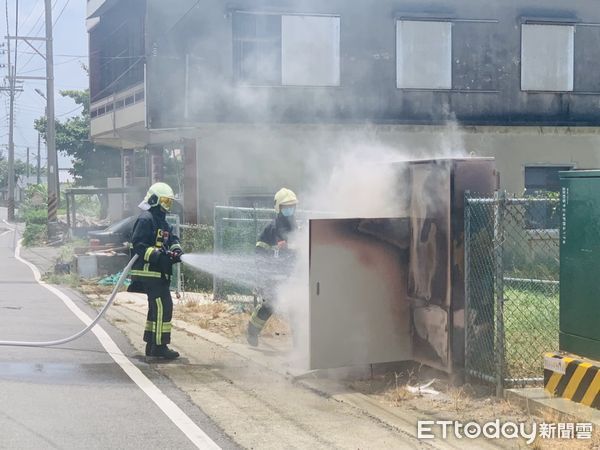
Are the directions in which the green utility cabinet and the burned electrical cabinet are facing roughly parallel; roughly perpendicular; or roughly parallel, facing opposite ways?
roughly parallel

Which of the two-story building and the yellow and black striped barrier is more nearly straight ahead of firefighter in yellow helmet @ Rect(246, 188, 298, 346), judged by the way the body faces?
the yellow and black striped barrier

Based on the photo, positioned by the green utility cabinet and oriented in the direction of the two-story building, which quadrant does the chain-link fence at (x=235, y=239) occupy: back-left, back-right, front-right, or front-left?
front-left

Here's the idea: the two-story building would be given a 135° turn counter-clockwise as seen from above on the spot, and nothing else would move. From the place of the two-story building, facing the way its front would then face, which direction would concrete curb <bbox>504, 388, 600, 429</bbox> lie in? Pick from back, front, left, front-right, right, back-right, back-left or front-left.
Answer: front-right

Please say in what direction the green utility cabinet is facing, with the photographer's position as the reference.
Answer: facing the viewer and to the left of the viewer

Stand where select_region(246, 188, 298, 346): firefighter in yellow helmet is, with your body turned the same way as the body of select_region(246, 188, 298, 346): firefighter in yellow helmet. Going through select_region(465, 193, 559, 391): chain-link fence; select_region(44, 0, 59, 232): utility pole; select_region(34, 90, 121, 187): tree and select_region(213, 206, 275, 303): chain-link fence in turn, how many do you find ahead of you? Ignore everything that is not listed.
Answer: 1

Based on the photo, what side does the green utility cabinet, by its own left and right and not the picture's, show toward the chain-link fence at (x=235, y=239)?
right

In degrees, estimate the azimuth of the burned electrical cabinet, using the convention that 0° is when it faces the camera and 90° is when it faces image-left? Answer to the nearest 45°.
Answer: approximately 45°

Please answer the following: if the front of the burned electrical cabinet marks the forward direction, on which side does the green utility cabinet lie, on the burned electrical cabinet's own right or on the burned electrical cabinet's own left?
on the burned electrical cabinet's own left

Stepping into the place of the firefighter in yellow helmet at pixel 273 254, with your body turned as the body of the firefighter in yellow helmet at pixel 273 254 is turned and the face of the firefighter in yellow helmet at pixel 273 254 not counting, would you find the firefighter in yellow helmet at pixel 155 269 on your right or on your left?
on your right

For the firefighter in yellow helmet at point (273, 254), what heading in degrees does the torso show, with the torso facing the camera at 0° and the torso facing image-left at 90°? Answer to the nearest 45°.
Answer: approximately 315°

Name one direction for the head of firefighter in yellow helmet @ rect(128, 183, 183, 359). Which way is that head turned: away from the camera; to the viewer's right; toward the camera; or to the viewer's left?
to the viewer's right
